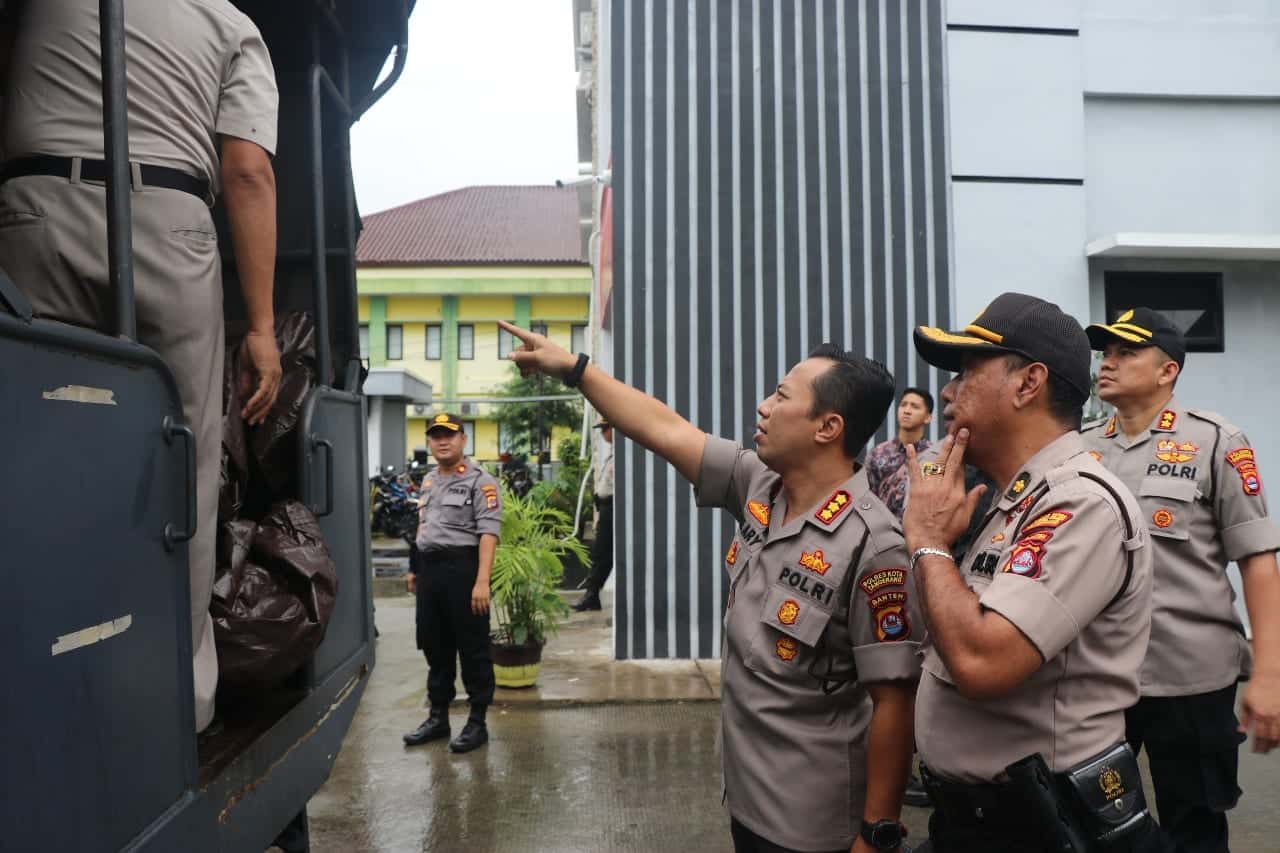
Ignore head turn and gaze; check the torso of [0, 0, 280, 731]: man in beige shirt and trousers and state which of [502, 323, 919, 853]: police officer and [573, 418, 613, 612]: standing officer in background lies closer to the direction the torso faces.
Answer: the standing officer in background

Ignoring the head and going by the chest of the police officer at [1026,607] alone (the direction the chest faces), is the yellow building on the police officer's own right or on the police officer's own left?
on the police officer's own right

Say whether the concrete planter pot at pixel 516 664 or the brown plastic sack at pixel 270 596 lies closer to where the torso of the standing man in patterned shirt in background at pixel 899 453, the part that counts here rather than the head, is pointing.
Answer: the brown plastic sack

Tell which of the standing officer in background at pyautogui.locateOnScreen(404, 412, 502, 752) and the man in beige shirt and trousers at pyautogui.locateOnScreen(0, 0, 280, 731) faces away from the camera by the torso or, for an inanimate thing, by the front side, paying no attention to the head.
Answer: the man in beige shirt and trousers

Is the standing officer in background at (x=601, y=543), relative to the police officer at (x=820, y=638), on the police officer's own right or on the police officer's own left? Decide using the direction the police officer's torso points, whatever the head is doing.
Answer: on the police officer's own right

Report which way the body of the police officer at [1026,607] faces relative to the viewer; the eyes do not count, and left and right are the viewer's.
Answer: facing to the left of the viewer

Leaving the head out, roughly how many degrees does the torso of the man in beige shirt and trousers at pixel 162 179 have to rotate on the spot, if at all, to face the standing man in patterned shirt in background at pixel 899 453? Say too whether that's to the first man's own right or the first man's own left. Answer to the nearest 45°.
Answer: approximately 45° to the first man's own right

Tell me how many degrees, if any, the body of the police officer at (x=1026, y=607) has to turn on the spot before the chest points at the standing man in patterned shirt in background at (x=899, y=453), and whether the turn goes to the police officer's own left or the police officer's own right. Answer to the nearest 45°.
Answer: approximately 90° to the police officer's own right

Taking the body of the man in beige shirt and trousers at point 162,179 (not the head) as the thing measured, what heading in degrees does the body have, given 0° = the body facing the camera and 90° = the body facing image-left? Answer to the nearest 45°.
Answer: approximately 180°

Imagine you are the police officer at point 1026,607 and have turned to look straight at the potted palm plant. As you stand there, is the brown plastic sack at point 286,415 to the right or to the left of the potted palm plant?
left
